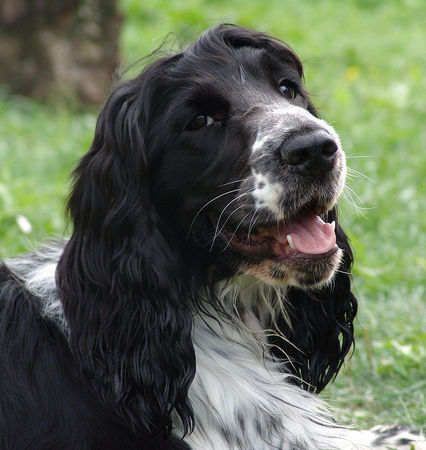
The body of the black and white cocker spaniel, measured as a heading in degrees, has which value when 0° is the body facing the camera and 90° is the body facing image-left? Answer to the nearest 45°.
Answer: approximately 315°
